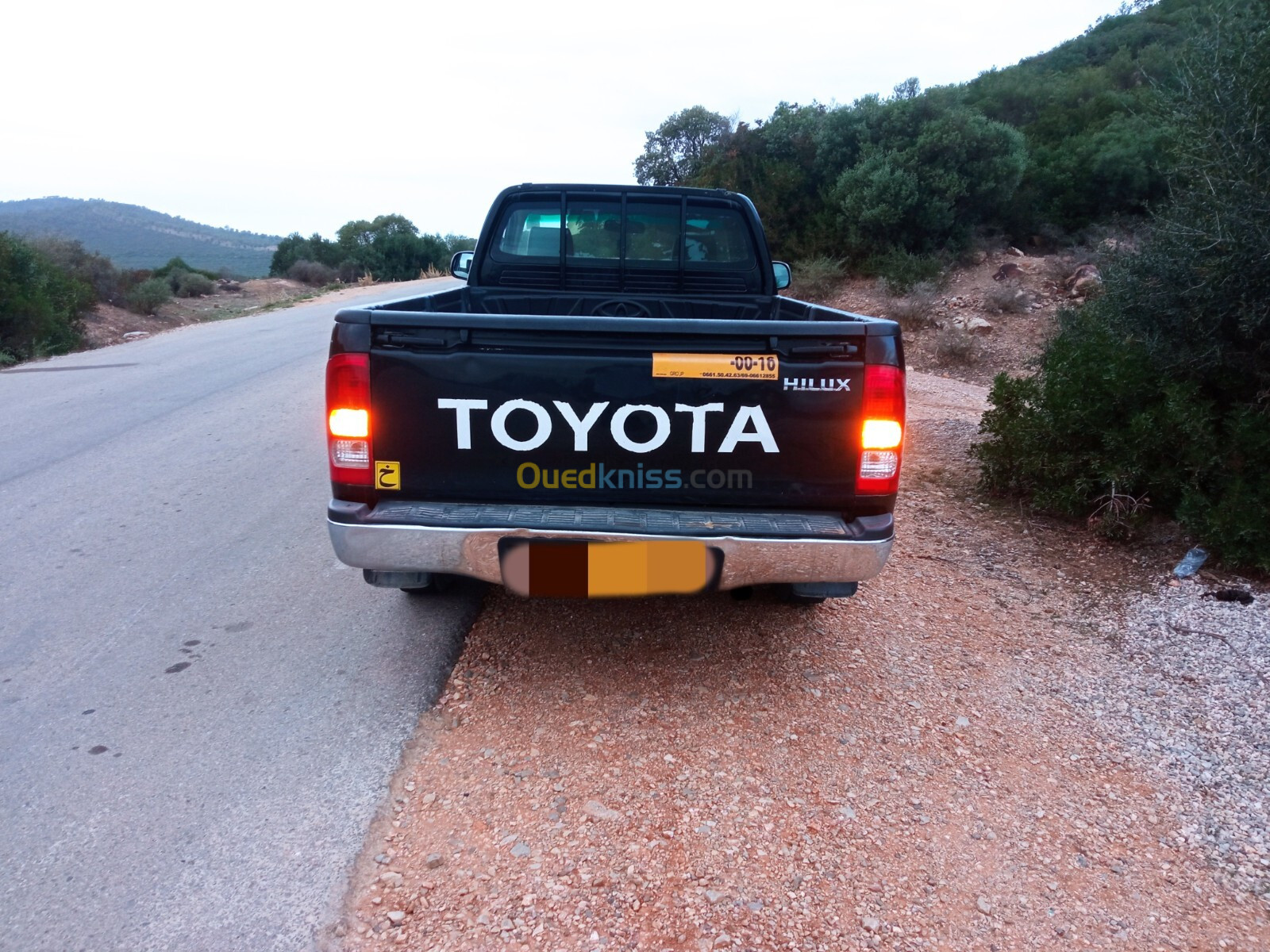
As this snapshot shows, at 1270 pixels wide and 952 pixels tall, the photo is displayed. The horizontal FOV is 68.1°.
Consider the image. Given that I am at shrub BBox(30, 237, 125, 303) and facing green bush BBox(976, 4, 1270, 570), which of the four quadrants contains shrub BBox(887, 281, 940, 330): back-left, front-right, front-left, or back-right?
front-left

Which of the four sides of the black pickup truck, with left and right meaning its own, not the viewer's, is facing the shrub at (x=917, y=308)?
front

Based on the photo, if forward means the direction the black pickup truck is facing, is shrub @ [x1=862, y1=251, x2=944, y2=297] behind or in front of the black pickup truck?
in front

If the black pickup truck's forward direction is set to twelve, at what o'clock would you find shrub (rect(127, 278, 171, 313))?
The shrub is roughly at 11 o'clock from the black pickup truck.

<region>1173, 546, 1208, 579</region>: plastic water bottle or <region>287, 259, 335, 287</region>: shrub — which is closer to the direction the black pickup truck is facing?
the shrub

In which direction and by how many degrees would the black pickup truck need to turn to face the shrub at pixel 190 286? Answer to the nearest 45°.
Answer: approximately 45° to its left

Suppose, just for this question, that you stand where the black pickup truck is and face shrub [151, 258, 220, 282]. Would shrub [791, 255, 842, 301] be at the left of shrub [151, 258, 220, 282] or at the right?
right

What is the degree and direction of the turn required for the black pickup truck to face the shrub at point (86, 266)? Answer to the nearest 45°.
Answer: approximately 45° to its left

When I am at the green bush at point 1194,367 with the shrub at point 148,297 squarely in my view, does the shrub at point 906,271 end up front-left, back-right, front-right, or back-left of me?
front-right

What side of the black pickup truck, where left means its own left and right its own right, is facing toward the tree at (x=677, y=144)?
front

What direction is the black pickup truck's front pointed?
away from the camera
